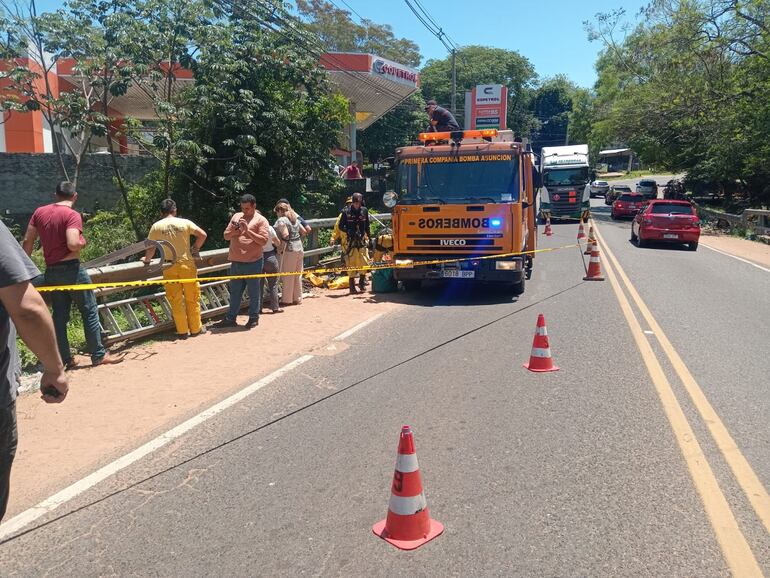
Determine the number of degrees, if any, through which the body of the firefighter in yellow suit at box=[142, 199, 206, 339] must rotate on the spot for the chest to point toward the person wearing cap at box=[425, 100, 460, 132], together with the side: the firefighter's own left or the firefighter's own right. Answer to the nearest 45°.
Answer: approximately 45° to the firefighter's own right

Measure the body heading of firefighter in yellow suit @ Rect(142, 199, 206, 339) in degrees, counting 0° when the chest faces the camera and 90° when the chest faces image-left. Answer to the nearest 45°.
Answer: approximately 180°

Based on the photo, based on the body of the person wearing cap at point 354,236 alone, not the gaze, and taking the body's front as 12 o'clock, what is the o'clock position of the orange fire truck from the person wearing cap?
The orange fire truck is roughly at 8 o'clock from the person wearing cap.

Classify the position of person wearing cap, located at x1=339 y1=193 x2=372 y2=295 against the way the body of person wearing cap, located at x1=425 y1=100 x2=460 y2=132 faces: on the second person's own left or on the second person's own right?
on the second person's own left

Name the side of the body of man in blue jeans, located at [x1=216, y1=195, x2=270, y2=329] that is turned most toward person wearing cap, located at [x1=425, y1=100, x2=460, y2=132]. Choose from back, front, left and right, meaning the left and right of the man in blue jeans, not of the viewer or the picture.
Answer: back

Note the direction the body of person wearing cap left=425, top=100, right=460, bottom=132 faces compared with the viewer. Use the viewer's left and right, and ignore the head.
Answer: facing to the left of the viewer

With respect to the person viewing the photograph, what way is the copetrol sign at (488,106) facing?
facing the viewer

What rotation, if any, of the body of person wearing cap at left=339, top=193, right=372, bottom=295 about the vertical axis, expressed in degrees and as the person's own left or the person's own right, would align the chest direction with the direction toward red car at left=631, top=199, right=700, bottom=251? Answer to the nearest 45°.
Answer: approximately 135° to the person's own left

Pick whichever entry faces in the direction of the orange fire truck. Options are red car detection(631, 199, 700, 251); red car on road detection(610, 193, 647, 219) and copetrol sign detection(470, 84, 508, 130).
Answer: the copetrol sign

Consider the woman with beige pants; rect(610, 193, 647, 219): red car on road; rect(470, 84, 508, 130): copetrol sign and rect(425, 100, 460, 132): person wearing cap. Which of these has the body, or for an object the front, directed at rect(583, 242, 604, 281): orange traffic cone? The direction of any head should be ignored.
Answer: the copetrol sign

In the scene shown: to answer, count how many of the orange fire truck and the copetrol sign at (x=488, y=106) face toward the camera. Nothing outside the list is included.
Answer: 2

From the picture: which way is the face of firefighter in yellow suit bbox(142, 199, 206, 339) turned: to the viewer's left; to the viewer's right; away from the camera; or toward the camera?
away from the camera

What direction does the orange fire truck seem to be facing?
toward the camera

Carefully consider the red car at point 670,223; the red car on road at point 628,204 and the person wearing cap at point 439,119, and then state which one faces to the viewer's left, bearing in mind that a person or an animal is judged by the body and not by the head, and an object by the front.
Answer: the person wearing cap

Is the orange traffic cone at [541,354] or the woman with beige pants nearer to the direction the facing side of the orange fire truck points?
the orange traffic cone

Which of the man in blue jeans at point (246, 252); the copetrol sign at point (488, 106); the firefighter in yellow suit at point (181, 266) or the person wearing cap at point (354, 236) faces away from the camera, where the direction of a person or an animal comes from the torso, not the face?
the firefighter in yellow suit

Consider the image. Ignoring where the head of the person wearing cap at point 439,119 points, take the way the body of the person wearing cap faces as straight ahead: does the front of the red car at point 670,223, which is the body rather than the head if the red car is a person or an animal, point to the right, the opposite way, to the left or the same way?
to the right
